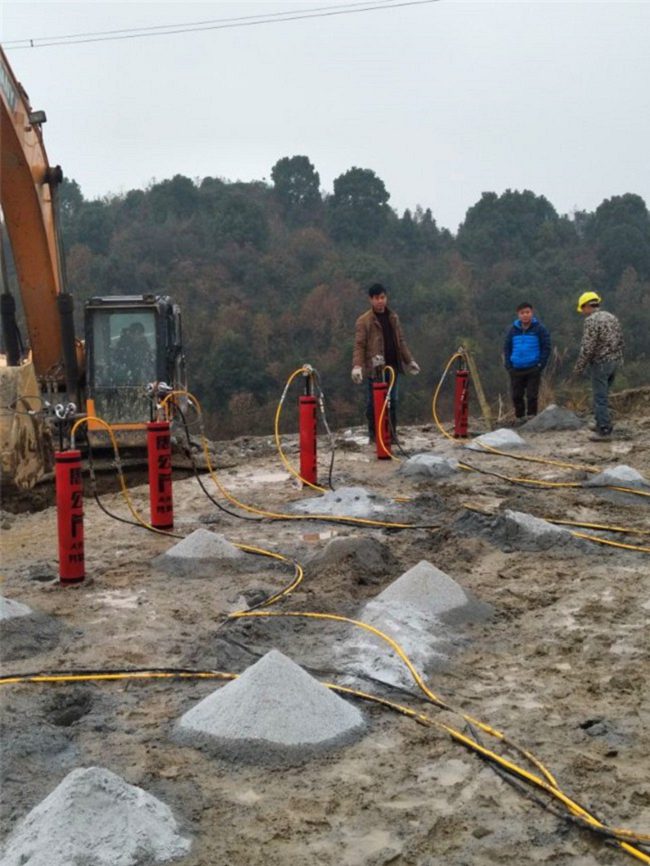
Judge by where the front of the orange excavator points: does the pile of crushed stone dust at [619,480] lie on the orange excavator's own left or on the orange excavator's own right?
on the orange excavator's own left

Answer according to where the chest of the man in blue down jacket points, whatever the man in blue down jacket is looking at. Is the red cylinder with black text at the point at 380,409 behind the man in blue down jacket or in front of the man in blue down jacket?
in front

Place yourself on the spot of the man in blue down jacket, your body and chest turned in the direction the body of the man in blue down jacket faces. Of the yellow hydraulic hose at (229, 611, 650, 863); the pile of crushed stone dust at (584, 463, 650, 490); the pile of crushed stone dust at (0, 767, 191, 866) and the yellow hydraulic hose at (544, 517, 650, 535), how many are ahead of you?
4

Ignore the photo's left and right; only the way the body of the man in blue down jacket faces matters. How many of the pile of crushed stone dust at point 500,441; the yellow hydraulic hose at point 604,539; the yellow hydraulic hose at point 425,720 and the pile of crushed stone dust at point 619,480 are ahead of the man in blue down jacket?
4

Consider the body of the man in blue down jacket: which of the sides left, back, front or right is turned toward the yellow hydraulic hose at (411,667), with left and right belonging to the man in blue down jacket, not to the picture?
front

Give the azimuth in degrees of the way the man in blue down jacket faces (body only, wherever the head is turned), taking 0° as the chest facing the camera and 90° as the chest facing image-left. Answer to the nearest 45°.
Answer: approximately 0°

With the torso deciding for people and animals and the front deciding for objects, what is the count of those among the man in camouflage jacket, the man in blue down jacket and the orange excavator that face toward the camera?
2
